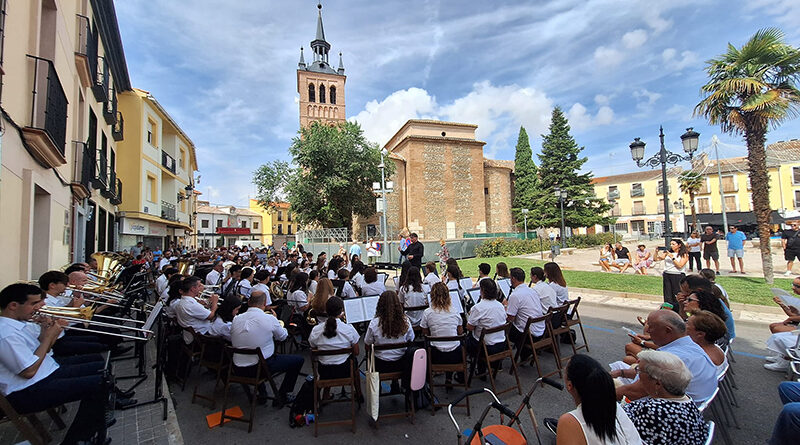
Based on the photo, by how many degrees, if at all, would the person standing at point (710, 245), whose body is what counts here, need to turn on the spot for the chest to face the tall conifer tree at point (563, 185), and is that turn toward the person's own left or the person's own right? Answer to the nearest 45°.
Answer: approximately 135° to the person's own right

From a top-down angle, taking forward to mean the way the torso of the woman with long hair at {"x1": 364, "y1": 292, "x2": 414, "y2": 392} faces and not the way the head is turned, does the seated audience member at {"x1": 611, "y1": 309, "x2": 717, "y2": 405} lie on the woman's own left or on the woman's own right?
on the woman's own right

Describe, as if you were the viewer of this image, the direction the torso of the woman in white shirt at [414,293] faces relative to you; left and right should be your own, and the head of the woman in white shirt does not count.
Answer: facing away from the viewer

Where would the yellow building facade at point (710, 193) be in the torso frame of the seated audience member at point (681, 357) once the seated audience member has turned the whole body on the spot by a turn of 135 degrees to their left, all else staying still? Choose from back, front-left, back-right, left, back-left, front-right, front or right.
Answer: back-left

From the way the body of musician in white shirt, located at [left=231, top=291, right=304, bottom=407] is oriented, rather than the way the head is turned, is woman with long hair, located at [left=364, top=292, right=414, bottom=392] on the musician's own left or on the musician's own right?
on the musician's own right

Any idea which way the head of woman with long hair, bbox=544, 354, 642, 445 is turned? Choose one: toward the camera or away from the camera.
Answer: away from the camera

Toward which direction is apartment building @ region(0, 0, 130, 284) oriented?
to the viewer's right

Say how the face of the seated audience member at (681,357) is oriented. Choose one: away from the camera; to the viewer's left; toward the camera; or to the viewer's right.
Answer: to the viewer's left

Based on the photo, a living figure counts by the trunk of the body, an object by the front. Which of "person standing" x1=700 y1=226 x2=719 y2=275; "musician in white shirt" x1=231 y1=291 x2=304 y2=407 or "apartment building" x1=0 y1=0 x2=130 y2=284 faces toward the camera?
the person standing

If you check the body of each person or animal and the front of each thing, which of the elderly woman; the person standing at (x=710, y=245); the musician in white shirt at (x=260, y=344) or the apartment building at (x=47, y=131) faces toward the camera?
the person standing

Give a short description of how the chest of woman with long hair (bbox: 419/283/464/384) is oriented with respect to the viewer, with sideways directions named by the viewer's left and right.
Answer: facing away from the viewer

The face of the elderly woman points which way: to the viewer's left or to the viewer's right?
to the viewer's left

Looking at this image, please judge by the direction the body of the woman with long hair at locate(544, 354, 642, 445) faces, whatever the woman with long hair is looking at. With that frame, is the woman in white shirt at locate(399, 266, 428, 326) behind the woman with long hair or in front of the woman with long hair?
in front

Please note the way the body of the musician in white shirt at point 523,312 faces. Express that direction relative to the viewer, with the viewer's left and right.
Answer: facing away from the viewer and to the left of the viewer

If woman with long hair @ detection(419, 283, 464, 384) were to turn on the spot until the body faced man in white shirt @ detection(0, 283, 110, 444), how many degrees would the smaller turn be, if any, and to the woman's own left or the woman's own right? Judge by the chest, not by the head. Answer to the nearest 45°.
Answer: approximately 135° to the woman's own left

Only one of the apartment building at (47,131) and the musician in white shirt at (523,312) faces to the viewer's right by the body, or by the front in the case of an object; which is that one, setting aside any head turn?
the apartment building

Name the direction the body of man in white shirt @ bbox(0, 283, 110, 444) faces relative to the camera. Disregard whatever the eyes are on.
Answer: to the viewer's right

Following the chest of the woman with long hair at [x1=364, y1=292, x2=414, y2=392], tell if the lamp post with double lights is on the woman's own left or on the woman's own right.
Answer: on the woman's own right
